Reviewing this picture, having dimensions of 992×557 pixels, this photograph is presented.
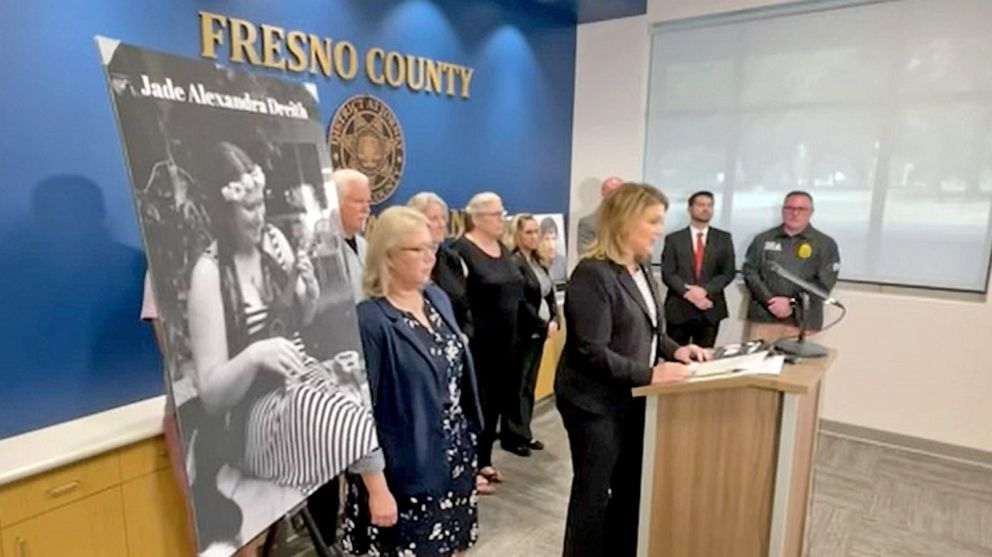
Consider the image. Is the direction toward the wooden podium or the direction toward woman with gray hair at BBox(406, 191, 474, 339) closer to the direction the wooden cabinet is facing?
the wooden podium

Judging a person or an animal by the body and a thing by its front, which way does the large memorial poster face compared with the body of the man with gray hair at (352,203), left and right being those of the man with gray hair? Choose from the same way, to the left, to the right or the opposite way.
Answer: the same way

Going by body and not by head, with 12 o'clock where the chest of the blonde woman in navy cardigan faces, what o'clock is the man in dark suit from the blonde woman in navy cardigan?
The man in dark suit is roughly at 9 o'clock from the blonde woman in navy cardigan.

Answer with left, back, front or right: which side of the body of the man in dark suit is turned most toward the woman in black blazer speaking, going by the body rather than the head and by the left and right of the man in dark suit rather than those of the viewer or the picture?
front

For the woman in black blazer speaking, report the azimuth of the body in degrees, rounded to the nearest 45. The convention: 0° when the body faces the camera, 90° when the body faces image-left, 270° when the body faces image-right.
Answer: approximately 270°

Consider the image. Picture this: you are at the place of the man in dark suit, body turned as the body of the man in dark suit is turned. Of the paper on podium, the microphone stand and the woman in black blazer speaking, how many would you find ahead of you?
3

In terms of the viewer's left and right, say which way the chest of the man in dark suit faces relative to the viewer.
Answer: facing the viewer

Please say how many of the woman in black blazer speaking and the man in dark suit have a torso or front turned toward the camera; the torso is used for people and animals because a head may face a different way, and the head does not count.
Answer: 1

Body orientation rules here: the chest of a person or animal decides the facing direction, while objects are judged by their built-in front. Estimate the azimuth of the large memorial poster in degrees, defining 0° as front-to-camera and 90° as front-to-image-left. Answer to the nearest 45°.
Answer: approximately 315°

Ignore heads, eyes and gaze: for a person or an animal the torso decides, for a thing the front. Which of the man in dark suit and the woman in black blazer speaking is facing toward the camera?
the man in dark suit

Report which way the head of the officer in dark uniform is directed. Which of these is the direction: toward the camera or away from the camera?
toward the camera

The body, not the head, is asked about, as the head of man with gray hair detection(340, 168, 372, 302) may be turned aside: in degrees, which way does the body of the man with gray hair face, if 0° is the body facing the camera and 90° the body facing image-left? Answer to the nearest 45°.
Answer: approximately 315°

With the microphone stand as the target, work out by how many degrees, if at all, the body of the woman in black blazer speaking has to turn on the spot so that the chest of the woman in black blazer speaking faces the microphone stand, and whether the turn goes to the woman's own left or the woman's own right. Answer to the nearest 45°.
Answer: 0° — they already face it

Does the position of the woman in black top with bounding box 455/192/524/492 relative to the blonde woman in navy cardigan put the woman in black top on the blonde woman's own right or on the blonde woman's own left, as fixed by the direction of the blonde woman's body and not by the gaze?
on the blonde woman's own left

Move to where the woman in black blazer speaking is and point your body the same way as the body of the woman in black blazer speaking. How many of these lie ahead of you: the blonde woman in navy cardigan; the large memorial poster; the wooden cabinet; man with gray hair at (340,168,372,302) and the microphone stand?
1
